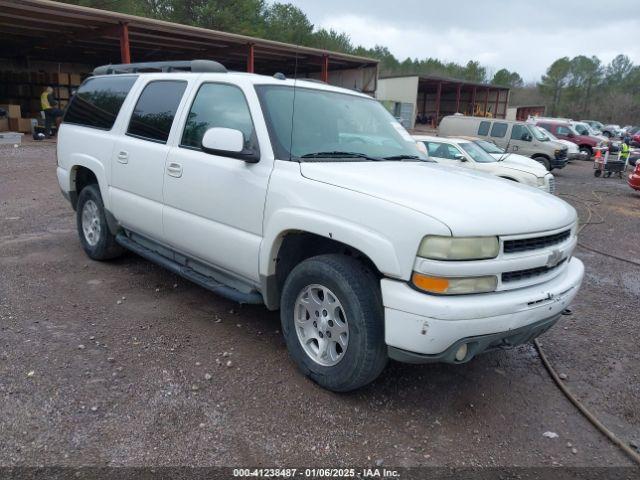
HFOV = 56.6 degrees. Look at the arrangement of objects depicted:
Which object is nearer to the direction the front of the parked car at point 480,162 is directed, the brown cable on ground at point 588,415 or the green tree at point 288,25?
the brown cable on ground

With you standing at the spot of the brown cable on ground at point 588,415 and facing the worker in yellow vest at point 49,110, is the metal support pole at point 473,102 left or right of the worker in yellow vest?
right

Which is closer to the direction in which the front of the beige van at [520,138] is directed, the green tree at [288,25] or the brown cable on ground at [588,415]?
the brown cable on ground

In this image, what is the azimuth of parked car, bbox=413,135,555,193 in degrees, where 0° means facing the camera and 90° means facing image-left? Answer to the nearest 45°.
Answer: approximately 315°

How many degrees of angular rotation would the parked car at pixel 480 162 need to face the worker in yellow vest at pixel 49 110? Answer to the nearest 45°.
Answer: approximately 135° to its right

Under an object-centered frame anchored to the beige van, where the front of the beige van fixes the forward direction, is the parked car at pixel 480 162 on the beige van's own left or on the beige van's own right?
on the beige van's own right

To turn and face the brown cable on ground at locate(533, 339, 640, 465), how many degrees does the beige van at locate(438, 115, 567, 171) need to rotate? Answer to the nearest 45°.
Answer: approximately 45° to its right

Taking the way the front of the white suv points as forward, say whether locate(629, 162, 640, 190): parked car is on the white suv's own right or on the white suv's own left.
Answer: on the white suv's own left

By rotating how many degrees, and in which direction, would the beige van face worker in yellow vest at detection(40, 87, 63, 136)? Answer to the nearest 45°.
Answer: approximately 135° to its right

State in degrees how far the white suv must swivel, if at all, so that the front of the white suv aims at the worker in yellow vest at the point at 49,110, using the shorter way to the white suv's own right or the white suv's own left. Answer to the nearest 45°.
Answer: approximately 180°
